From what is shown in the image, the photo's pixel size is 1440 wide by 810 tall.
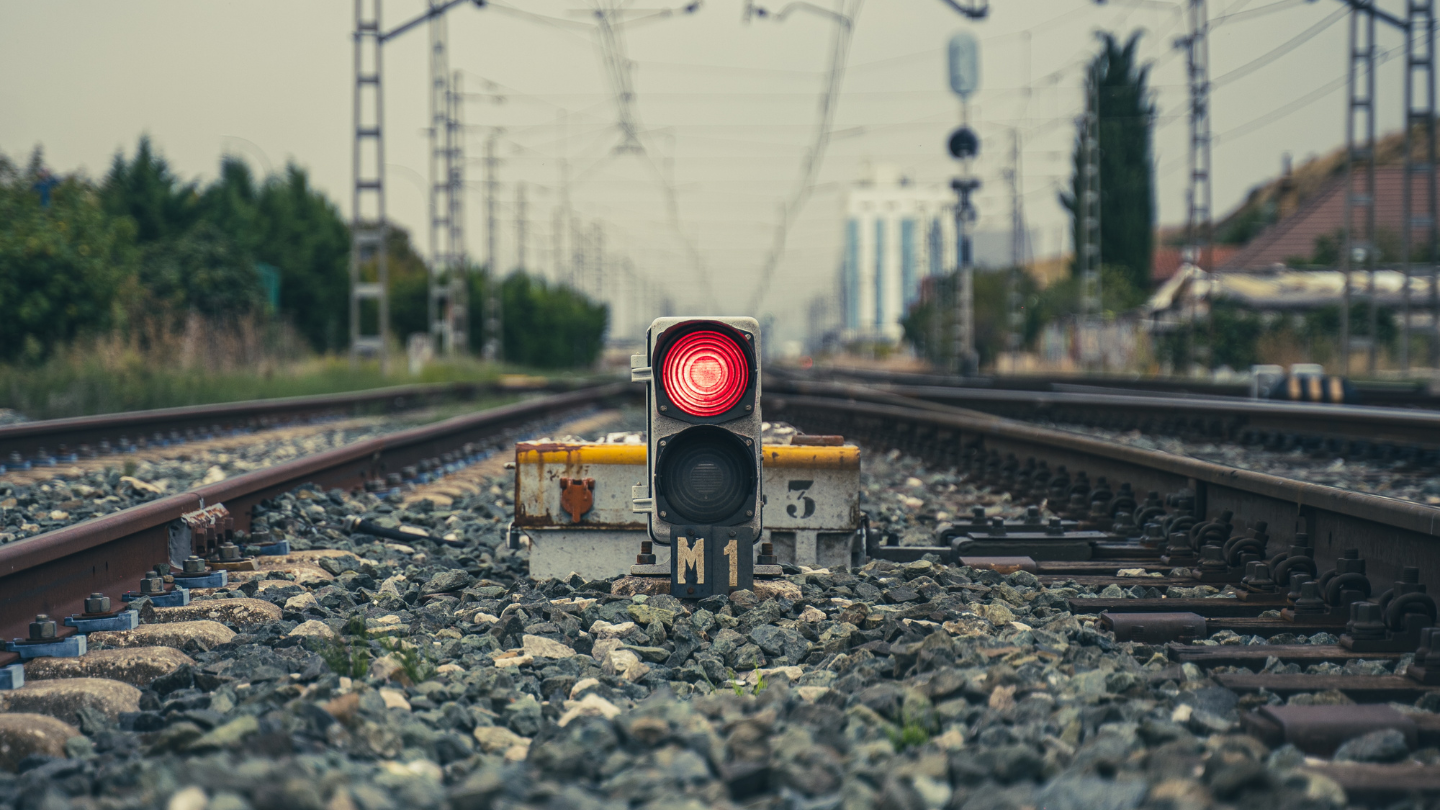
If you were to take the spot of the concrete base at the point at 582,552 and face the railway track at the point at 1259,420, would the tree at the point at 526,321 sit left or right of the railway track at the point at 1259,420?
left

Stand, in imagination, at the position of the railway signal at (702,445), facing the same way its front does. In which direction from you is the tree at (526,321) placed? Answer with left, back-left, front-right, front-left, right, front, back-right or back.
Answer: back

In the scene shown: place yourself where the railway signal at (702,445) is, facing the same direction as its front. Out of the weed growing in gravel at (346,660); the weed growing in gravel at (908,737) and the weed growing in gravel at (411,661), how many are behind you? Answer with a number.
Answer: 0

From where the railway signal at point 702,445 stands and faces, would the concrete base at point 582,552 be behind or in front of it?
behind

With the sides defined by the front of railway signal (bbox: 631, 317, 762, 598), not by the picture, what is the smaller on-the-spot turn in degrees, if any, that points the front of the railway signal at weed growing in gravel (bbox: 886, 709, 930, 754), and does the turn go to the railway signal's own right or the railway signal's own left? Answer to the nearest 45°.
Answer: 0° — it already faces it

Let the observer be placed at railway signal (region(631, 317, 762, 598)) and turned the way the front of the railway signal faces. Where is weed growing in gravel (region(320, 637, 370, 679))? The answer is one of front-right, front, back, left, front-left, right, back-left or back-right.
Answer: front-right

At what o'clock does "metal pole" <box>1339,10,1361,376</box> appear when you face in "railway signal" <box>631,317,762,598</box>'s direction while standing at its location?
The metal pole is roughly at 7 o'clock from the railway signal.

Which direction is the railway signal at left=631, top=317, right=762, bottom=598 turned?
toward the camera

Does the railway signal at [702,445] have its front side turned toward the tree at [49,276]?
no

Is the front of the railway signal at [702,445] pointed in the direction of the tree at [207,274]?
no

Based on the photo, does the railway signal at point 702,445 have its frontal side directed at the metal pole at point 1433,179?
no

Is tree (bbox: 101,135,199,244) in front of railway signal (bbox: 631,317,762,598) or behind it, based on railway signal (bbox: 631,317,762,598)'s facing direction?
behind

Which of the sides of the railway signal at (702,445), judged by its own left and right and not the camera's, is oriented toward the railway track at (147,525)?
right

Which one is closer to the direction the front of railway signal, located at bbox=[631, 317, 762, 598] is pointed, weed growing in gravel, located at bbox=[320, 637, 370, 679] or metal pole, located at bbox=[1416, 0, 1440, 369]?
the weed growing in gravel
